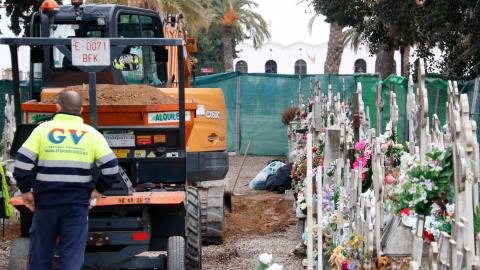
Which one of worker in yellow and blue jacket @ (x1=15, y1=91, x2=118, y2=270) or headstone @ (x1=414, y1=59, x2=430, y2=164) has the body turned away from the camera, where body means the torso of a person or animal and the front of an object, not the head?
the worker in yellow and blue jacket

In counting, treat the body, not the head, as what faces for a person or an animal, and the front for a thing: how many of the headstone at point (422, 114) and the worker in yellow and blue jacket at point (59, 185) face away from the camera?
1

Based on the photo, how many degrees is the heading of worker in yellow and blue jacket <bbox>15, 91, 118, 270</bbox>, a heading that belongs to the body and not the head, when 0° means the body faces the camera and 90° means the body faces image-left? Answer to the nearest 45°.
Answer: approximately 180°

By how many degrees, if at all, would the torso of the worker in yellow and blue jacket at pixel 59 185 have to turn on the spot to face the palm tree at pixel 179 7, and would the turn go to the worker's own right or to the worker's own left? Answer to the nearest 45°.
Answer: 0° — they already face it

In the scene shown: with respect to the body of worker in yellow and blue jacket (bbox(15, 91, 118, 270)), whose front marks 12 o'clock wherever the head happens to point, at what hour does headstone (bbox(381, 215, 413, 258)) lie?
The headstone is roughly at 2 o'clock from the worker in yellow and blue jacket.

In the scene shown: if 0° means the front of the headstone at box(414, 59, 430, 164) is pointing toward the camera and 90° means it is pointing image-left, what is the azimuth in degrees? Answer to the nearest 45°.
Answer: approximately 90°
